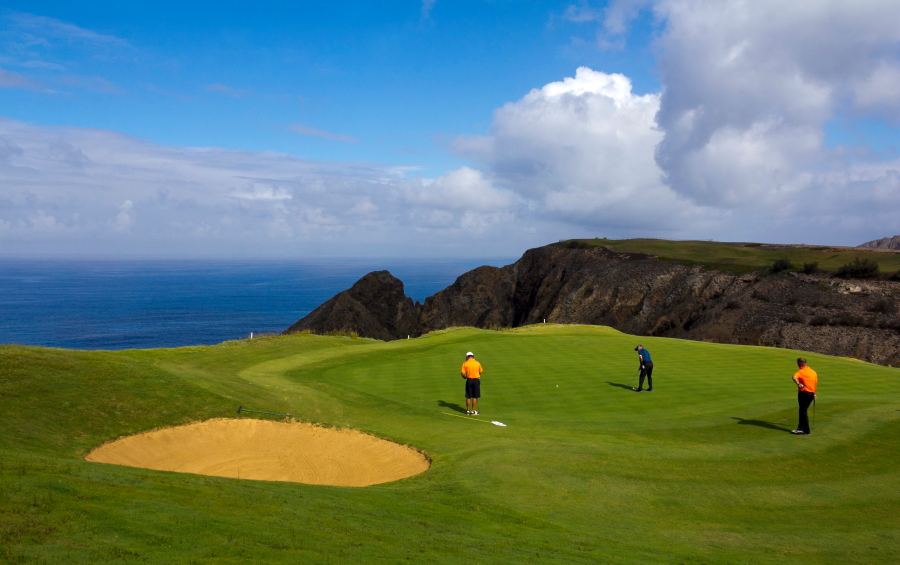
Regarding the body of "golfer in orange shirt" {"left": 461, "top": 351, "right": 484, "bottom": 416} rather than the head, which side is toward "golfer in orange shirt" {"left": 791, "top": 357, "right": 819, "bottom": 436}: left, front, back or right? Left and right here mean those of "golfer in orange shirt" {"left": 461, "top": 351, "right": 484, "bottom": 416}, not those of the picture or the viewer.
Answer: right

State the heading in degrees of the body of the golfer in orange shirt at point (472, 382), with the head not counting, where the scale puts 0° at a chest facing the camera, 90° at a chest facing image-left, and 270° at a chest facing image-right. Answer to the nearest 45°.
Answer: approximately 180°

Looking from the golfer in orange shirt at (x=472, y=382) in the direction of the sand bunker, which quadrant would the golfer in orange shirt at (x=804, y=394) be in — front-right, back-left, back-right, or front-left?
back-left

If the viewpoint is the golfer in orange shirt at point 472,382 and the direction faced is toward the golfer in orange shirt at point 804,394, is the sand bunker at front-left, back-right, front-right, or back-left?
back-right

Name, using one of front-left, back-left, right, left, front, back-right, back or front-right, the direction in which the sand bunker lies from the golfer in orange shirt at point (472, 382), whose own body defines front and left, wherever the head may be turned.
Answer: back-left
